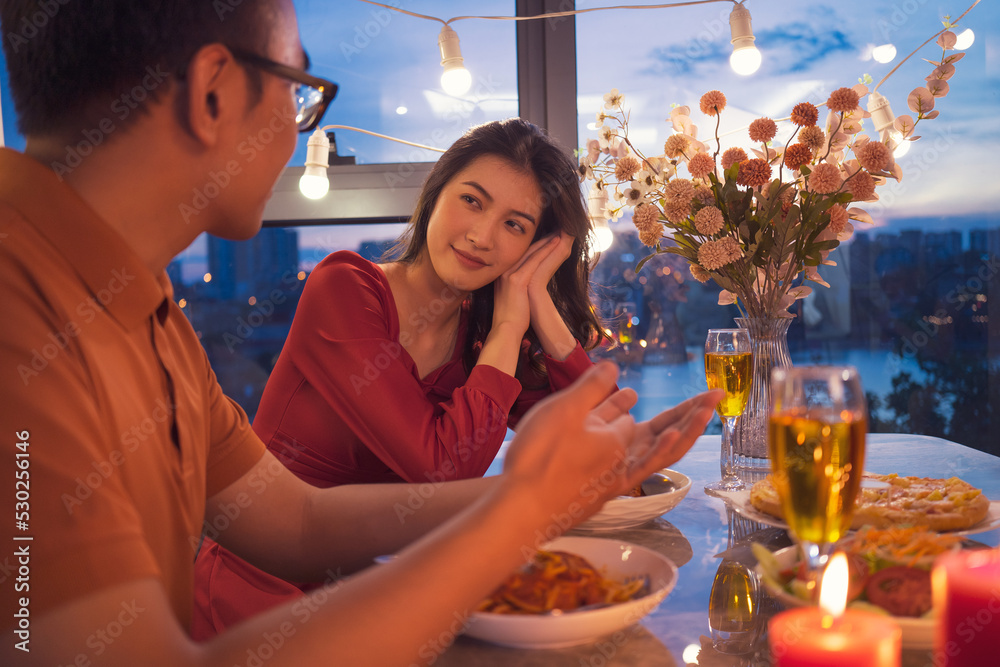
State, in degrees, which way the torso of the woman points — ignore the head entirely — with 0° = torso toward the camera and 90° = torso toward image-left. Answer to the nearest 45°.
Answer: approximately 315°

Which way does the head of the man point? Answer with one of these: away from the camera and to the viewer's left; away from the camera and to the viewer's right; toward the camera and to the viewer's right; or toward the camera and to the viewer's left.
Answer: away from the camera and to the viewer's right

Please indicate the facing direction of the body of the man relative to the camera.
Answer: to the viewer's right

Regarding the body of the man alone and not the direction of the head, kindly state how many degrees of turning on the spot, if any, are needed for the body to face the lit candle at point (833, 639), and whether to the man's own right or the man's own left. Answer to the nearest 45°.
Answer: approximately 45° to the man's own right
